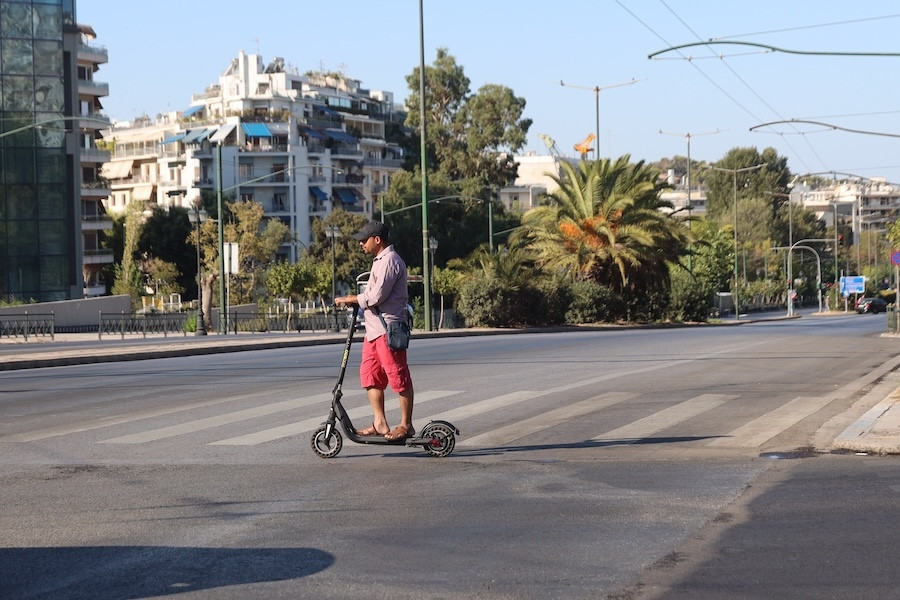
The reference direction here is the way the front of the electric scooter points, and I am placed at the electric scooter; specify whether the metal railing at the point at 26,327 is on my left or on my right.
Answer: on my right

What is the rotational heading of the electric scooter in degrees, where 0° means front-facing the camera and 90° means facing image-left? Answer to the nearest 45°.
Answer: approximately 90°

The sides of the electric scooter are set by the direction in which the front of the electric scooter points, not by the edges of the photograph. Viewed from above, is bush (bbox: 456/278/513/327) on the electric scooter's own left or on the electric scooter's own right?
on the electric scooter's own right
